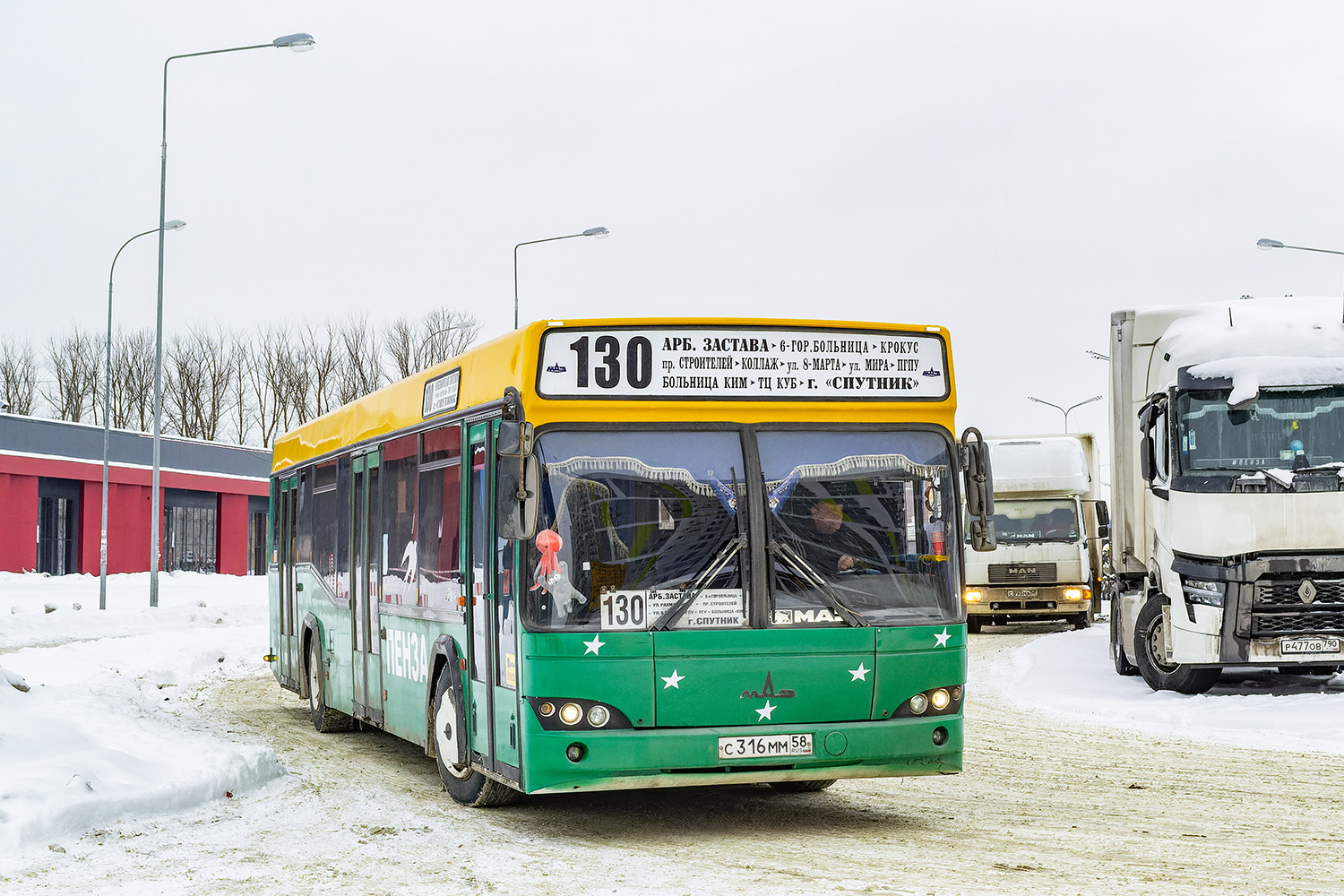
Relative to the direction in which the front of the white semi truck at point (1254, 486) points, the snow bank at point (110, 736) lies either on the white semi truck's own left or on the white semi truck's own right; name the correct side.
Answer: on the white semi truck's own right

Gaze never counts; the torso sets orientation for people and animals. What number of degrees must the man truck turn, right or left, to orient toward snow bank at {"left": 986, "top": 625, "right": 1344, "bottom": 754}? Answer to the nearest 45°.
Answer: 0° — it already faces it

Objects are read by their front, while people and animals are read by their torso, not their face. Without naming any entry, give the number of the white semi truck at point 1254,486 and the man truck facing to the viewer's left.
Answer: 0

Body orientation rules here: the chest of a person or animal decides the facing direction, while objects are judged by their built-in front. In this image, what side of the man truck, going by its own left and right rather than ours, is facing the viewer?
front

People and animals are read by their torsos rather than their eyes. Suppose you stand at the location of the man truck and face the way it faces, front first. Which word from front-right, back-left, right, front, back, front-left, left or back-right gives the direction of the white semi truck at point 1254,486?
front

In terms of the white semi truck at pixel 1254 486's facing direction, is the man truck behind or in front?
behind

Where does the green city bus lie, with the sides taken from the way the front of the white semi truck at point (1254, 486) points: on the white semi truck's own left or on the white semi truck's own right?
on the white semi truck's own right

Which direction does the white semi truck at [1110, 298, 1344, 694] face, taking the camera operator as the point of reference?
facing the viewer and to the right of the viewer
